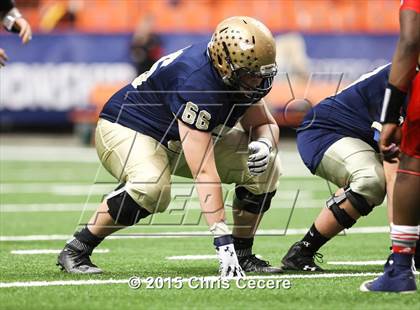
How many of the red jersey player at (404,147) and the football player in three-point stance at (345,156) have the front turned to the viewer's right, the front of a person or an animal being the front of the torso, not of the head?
1

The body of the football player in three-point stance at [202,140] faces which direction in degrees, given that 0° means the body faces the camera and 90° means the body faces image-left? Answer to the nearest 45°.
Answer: approximately 270°

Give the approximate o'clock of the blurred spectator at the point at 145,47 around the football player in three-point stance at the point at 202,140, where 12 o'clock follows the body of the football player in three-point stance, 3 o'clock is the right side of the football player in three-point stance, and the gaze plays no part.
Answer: The blurred spectator is roughly at 9 o'clock from the football player in three-point stance.

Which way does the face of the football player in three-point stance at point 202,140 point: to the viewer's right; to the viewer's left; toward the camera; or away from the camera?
to the viewer's right

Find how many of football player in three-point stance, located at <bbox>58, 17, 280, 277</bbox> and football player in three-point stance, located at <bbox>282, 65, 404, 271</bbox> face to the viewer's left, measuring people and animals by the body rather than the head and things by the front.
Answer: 0

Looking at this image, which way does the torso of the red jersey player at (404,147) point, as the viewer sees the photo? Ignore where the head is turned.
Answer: to the viewer's left

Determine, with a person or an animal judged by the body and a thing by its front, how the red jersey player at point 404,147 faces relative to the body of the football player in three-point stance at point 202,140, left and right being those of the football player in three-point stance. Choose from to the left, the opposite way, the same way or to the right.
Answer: the opposite way

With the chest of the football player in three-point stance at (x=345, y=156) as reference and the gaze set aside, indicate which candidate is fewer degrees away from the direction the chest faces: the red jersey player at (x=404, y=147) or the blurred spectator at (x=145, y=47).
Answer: the red jersey player

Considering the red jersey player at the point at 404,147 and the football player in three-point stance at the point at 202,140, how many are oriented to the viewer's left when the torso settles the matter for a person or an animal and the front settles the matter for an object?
1

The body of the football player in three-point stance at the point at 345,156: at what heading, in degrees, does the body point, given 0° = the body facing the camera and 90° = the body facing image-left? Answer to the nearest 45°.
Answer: approximately 270°

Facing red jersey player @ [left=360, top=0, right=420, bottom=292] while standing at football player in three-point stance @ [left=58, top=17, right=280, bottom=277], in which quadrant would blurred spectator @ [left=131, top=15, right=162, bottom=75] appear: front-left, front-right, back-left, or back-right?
back-left

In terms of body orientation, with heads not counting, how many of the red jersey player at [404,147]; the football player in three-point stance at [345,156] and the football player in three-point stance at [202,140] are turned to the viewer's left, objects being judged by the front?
1

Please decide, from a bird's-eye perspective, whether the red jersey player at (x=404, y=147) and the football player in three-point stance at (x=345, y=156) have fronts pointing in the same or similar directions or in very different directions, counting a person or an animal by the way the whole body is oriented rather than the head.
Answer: very different directions

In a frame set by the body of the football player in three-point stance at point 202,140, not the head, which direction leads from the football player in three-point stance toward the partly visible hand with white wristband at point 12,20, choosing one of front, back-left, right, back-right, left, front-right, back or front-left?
back-left

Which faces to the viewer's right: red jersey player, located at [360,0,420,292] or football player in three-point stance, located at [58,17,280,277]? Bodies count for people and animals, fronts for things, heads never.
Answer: the football player in three-point stance
